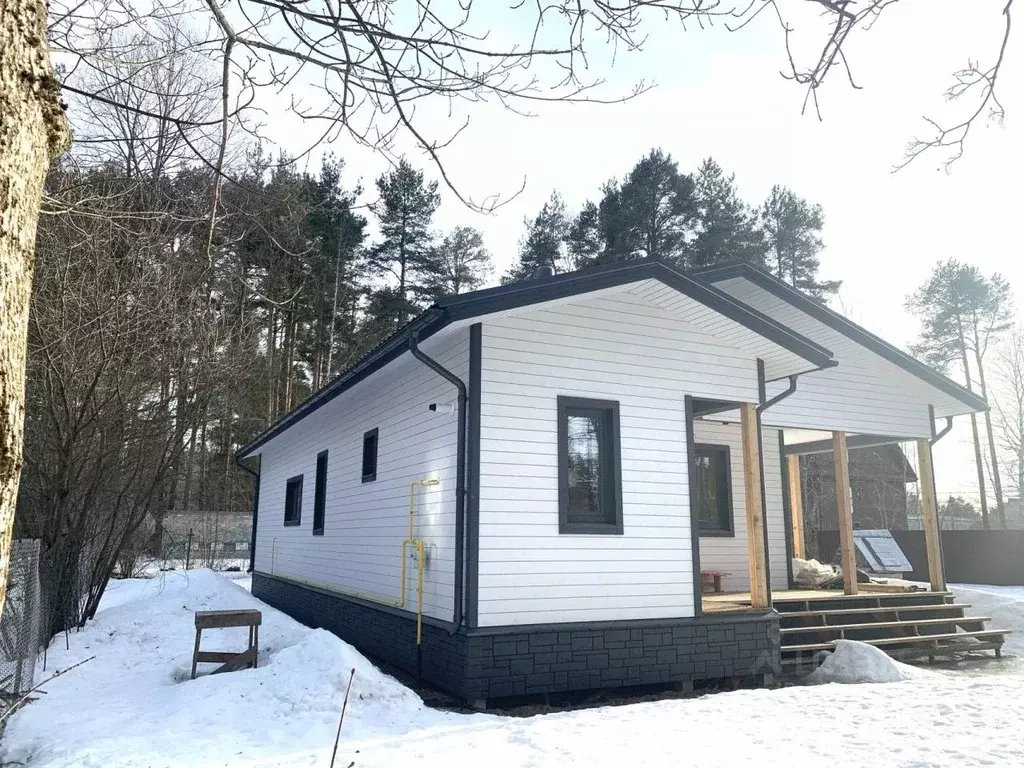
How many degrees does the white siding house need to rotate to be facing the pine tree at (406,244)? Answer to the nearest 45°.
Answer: approximately 135° to its left

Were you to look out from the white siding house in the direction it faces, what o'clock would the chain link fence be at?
The chain link fence is roughly at 4 o'clock from the white siding house.

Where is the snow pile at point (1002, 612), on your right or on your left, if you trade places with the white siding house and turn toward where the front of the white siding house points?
on your left

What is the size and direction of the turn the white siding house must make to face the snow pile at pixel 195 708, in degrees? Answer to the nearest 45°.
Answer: approximately 90° to its right

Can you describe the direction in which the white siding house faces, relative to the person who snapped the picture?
facing the viewer and to the right of the viewer

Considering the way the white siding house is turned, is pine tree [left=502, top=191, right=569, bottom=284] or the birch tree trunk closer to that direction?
the birch tree trunk

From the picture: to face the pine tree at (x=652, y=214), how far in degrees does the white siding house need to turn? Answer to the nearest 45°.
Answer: approximately 135° to its left

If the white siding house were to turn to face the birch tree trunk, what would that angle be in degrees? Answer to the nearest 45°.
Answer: approximately 45° to its right

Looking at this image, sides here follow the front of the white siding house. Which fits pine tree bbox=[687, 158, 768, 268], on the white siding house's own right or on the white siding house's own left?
on the white siding house's own left

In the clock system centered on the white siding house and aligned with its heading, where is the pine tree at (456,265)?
The pine tree is roughly at 7 o'clock from the white siding house.

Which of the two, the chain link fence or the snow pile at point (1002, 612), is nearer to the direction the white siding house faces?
the snow pile

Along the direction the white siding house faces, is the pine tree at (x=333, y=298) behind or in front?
behind

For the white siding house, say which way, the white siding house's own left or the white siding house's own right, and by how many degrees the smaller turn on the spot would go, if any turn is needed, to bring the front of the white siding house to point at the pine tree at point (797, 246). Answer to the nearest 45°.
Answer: approximately 135° to the white siding house's own left

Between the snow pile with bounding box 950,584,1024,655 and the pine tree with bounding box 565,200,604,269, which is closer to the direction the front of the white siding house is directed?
the snow pile
